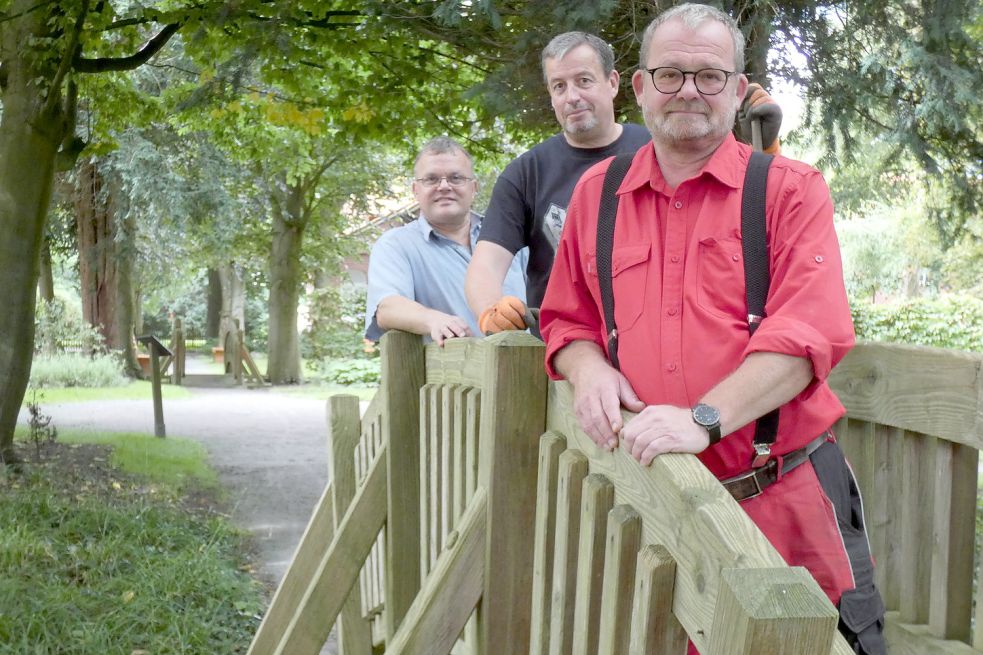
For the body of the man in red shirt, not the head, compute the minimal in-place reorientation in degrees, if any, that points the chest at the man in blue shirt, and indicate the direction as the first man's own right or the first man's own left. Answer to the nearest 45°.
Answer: approximately 135° to the first man's own right

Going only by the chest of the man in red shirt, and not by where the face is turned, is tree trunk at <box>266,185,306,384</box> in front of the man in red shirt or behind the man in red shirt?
behind

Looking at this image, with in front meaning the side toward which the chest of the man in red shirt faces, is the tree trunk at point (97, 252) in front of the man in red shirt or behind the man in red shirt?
behind

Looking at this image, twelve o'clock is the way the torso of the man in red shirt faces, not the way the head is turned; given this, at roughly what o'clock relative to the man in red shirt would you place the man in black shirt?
The man in black shirt is roughly at 5 o'clock from the man in red shirt.

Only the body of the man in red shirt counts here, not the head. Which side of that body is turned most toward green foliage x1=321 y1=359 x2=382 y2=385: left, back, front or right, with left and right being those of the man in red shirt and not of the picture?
back

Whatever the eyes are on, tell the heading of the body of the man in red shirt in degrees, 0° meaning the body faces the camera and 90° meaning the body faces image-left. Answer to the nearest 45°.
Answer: approximately 0°
